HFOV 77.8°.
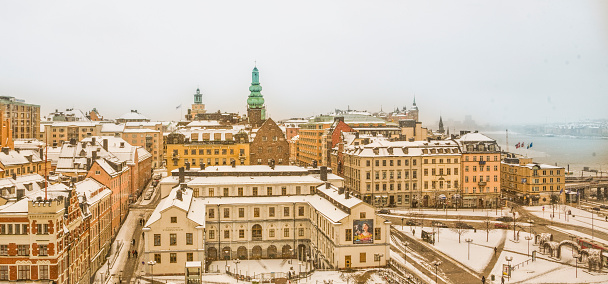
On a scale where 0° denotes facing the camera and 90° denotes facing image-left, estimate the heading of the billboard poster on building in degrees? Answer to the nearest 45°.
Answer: approximately 0°
